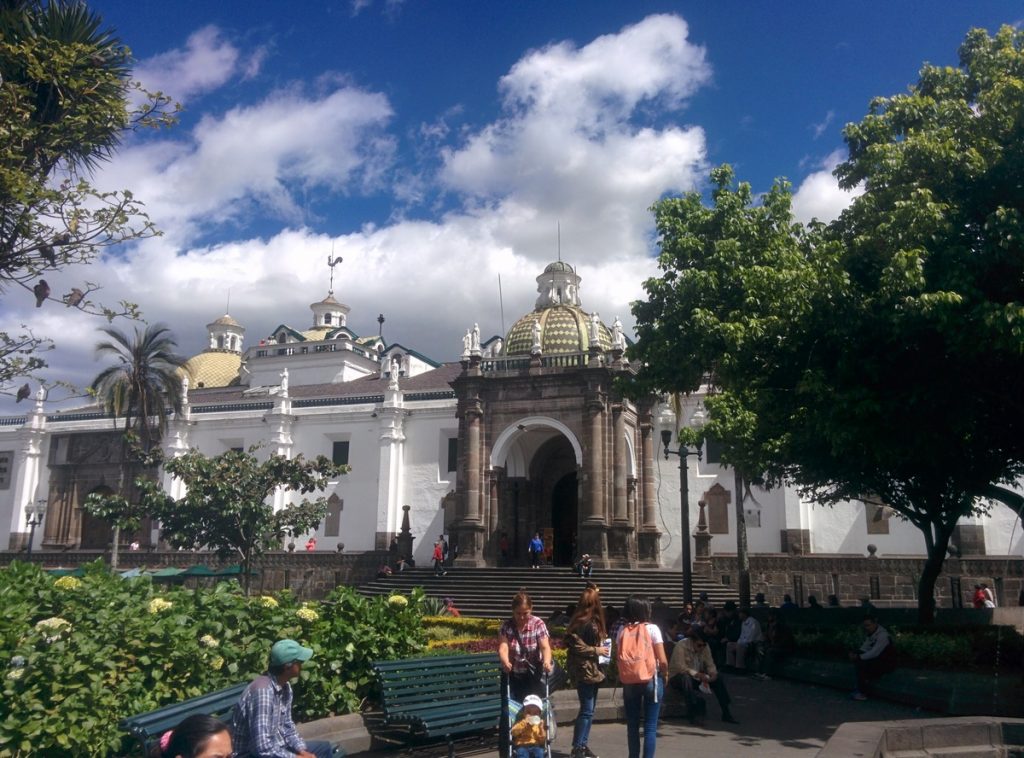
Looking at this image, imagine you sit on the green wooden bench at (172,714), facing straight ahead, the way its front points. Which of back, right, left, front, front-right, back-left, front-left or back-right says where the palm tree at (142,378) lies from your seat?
back-left

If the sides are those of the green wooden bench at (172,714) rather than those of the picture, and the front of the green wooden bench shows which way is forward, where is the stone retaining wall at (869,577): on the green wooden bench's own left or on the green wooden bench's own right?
on the green wooden bench's own left

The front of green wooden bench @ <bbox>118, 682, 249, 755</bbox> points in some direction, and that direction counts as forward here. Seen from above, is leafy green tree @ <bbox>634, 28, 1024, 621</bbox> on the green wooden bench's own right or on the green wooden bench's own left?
on the green wooden bench's own left

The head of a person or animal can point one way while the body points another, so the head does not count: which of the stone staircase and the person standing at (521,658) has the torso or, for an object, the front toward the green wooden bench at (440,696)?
the stone staircase

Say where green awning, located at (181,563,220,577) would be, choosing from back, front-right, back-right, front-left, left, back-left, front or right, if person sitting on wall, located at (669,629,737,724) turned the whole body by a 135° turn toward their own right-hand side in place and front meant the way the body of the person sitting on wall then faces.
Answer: front-right

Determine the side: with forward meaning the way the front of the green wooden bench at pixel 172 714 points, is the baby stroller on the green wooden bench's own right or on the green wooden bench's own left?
on the green wooden bench's own left

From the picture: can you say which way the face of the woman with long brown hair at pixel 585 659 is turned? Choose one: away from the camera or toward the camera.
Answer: away from the camera

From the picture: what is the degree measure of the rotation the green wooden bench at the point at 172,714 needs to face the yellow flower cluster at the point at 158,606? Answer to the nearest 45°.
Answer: approximately 135° to its left

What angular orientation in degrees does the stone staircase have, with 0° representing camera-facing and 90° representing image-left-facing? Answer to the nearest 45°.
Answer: approximately 0°
